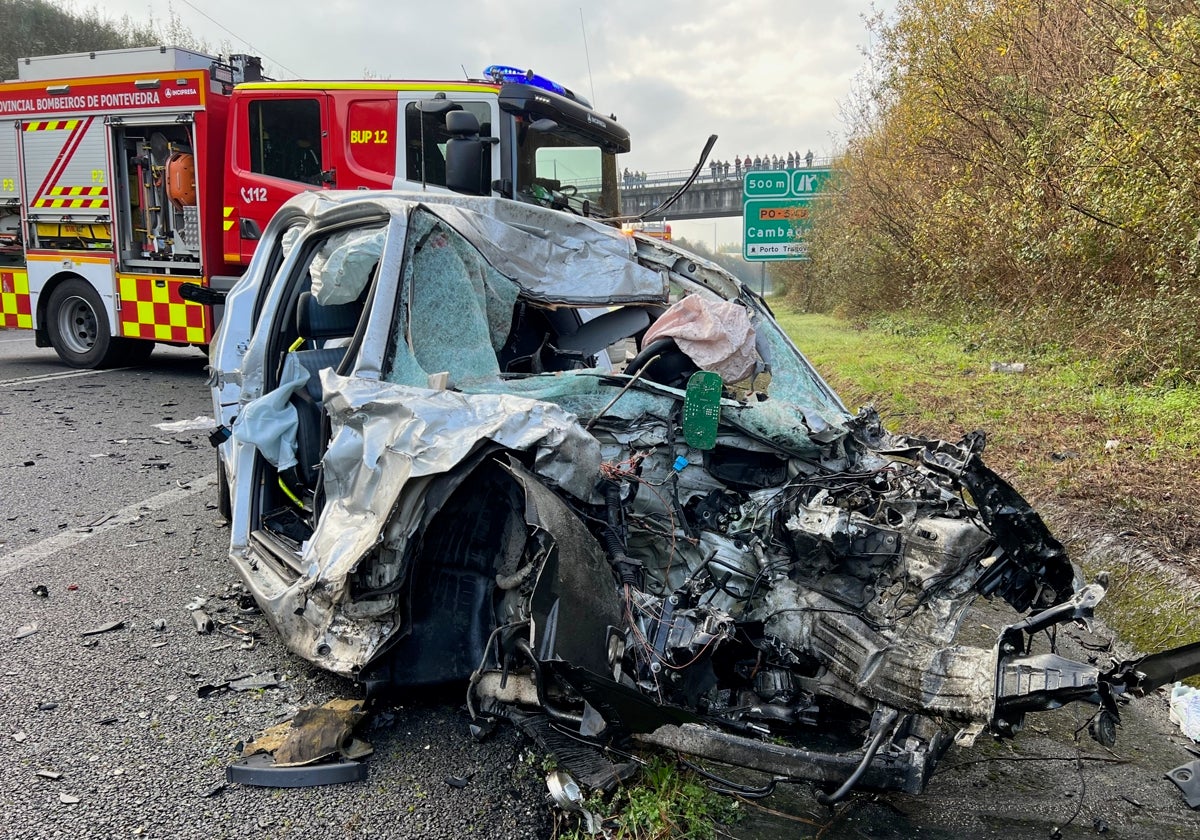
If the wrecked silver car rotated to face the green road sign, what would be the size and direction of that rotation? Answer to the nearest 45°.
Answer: approximately 135° to its left

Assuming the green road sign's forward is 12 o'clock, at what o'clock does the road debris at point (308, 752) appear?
The road debris is roughly at 12 o'clock from the green road sign.

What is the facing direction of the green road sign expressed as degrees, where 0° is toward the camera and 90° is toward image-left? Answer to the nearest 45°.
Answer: approximately 0°

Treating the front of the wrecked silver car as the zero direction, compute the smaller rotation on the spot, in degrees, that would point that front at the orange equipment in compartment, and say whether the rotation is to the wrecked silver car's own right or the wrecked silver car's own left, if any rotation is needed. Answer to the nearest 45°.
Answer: approximately 180°

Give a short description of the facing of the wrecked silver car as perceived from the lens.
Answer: facing the viewer and to the right of the viewer

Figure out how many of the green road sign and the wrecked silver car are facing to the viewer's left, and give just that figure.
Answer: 0

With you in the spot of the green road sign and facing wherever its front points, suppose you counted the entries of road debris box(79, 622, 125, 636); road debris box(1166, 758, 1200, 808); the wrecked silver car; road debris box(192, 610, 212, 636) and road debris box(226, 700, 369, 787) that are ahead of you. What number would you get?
5

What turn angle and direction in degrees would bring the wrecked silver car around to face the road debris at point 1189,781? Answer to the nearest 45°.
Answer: approximately 45° to its left

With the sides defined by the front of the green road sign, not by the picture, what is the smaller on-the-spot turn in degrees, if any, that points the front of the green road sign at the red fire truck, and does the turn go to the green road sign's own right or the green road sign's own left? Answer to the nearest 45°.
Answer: approximately 45° to the green road sign's own right

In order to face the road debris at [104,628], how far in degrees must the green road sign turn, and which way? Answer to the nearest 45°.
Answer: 0° — it already faces it

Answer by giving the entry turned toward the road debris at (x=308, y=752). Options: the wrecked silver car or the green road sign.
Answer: the green road sign

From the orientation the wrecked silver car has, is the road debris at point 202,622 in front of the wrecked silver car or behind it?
behind

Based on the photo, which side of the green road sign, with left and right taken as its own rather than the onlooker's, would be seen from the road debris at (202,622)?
front
